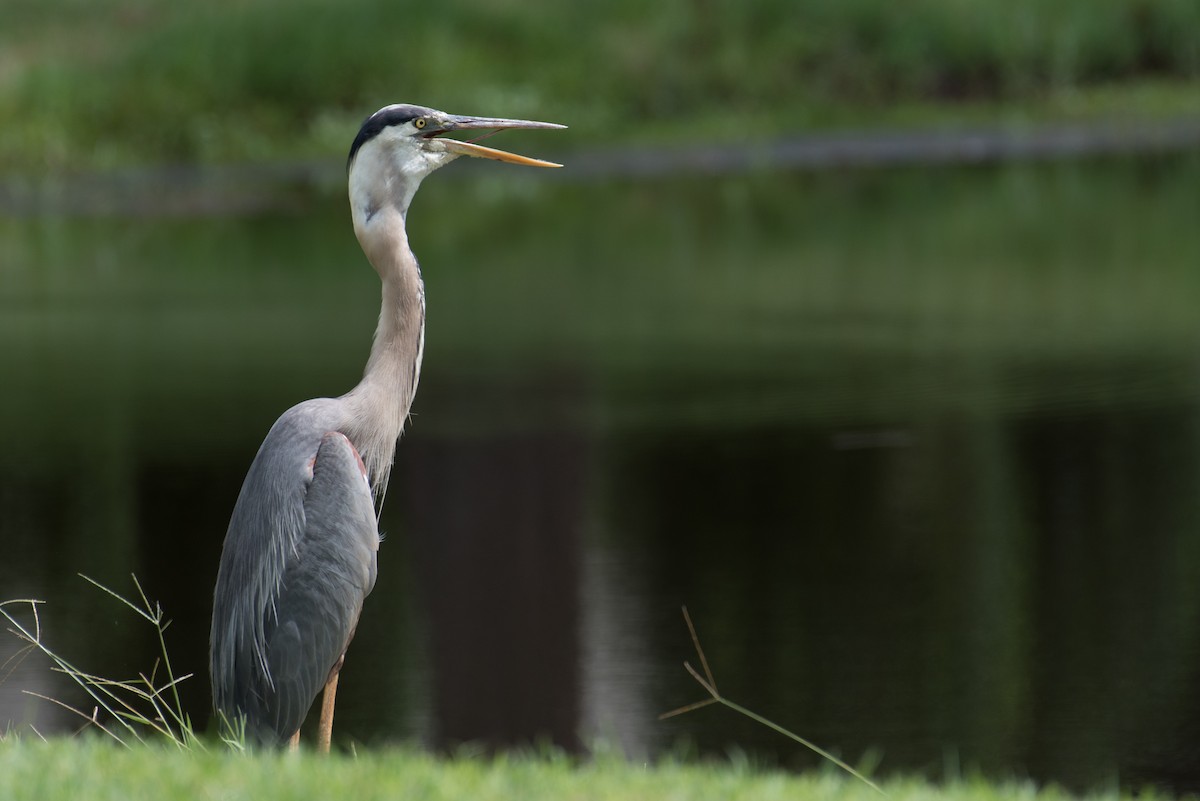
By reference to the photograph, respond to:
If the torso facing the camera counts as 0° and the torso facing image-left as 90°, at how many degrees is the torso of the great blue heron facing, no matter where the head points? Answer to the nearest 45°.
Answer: approximately 270°
